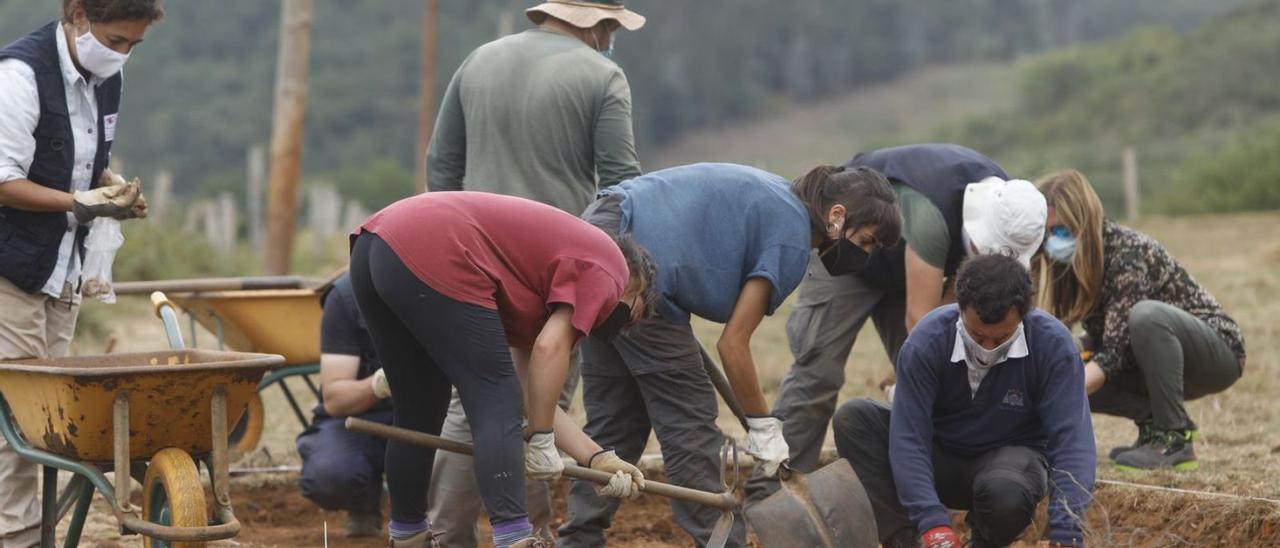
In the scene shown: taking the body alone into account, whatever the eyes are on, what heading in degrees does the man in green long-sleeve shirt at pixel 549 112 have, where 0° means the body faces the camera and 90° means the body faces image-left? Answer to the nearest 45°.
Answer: approximately 225°

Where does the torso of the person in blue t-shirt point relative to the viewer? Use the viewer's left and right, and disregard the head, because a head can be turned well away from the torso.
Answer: facing to the right of the viewer

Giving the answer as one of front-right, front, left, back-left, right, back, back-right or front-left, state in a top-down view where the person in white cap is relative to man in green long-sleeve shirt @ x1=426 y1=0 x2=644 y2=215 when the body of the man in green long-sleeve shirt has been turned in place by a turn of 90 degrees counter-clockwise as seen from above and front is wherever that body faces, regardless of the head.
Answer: back-right

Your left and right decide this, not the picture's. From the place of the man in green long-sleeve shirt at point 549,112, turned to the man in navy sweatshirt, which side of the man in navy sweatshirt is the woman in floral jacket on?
left

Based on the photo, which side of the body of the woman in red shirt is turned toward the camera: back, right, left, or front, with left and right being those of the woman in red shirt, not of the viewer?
right

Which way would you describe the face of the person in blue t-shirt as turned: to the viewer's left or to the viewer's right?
to the viewer's right

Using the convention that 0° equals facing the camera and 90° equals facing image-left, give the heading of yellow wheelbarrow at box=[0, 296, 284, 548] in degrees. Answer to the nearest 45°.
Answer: approximately 315°

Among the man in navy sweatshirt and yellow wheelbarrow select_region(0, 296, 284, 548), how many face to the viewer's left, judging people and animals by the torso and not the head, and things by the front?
0

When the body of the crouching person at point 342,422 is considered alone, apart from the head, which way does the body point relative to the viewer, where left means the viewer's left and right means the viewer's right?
facing to the right of the viewer

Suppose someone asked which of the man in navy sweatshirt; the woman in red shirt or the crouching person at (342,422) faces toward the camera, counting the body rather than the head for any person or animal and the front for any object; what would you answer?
the man in navy sweatshirt

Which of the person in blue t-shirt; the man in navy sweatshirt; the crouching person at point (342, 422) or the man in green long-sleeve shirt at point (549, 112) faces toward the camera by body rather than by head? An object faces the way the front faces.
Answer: the man in navy sweatshirt

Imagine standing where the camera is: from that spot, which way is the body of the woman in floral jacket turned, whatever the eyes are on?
to the viewer's left

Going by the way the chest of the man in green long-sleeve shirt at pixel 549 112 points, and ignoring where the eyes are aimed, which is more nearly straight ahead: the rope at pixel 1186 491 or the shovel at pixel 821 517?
the rope
